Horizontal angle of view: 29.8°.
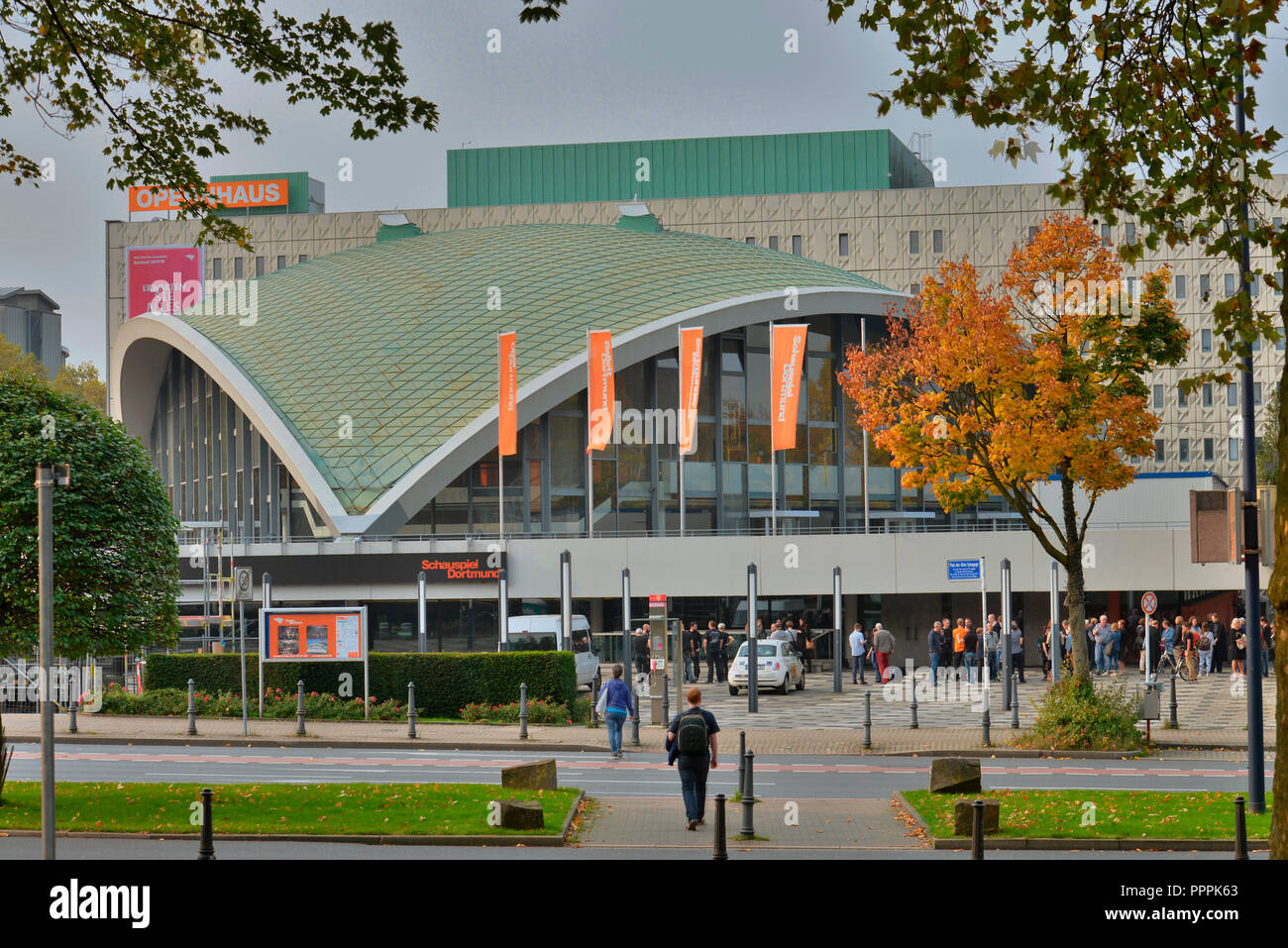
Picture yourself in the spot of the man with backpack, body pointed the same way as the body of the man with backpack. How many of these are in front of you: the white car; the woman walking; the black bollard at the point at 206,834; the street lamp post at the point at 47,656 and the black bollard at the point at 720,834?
2

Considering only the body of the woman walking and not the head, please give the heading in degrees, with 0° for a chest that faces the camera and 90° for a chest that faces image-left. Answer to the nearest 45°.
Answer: approximately 180°

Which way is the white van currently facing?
to the viewer's right

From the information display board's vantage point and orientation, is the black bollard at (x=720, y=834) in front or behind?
in front

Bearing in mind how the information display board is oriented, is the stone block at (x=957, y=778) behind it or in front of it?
in front

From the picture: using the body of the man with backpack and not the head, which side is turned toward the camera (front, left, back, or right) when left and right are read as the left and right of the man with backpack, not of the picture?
back

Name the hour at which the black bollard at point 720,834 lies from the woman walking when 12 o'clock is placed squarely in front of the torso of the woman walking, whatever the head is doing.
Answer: The black bollard is roughly at 6 o'clock from the woman walking.

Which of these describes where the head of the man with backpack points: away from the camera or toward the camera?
away from the camera

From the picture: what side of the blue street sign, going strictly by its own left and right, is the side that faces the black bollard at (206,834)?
front

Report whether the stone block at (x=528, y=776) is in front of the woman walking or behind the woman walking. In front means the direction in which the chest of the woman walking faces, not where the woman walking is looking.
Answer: behind

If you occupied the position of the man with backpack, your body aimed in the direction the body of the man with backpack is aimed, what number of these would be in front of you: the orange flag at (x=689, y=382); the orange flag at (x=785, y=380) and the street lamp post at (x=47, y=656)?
2
